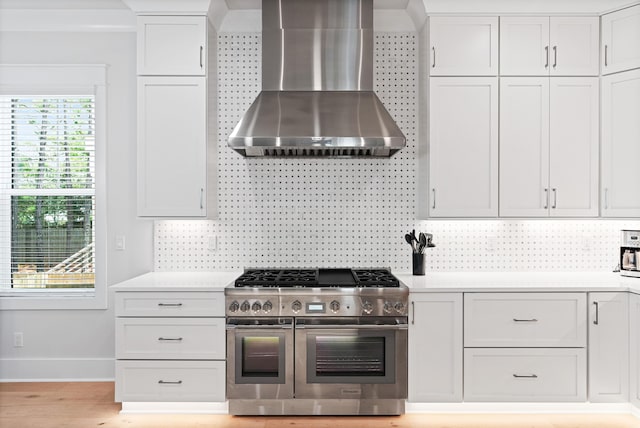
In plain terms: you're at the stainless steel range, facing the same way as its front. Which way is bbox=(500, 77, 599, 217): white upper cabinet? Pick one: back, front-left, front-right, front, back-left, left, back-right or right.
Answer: left

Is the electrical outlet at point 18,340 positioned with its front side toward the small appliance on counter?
no

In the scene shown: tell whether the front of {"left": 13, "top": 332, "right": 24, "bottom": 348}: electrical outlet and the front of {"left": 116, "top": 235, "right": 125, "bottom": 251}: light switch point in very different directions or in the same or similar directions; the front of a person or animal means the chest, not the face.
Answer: same or similar directions

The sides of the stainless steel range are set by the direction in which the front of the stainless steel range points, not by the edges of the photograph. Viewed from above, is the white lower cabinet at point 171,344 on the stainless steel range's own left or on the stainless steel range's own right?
on the stainless steel range's own right

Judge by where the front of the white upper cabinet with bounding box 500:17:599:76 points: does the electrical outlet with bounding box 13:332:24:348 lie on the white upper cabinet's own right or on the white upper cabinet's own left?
on the white upper cabinet's own right

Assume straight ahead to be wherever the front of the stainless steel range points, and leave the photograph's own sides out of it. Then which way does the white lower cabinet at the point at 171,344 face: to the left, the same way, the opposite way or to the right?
the same way

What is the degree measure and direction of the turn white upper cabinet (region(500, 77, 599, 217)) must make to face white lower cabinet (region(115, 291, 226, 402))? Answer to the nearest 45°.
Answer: approximately 45° to its right

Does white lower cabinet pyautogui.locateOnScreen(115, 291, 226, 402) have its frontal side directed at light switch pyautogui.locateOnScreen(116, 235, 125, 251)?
no

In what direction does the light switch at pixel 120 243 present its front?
toward the camera

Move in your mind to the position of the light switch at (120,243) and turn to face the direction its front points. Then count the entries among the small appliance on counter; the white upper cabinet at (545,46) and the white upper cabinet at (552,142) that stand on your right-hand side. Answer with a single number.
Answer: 0

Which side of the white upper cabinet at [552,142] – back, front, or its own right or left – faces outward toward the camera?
front

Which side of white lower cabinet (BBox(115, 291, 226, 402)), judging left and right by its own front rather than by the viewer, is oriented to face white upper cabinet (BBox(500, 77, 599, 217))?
left

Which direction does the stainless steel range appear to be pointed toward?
toward the camera

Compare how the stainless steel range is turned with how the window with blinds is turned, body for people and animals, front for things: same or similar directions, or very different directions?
same or similar directions

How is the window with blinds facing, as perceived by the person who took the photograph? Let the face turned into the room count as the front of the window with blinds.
facing the viewer

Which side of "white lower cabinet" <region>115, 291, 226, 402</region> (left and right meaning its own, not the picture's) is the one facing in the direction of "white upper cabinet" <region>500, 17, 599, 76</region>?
left
